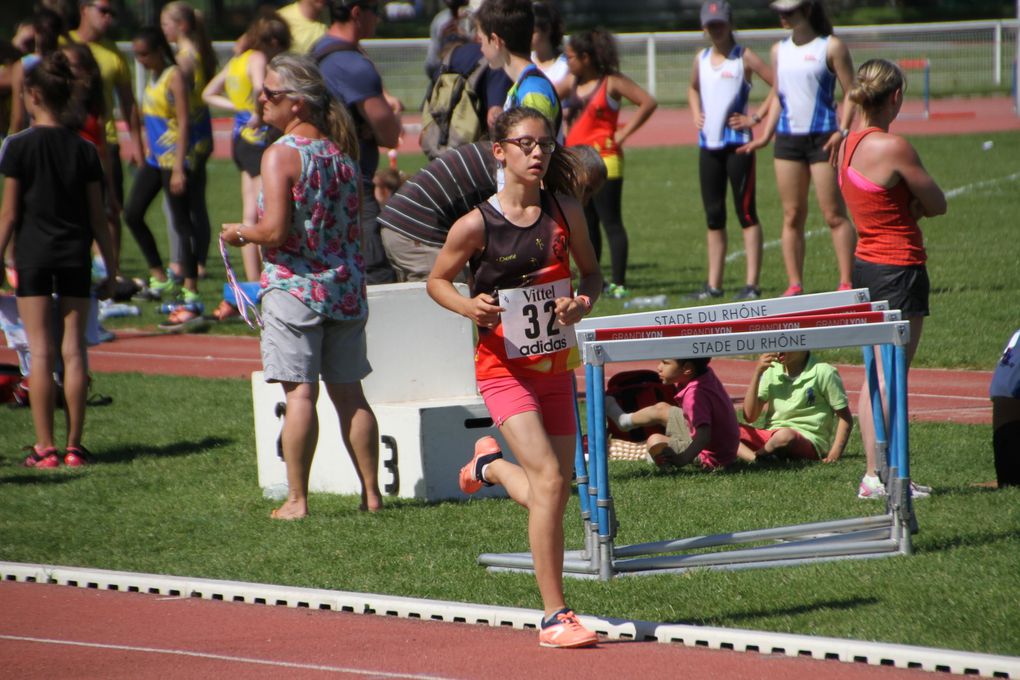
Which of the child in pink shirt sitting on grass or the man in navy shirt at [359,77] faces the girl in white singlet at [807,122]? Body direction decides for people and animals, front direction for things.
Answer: the man in navy shirt

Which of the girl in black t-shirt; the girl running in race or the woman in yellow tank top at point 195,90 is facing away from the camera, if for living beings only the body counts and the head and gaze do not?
the girl in black t-shirt

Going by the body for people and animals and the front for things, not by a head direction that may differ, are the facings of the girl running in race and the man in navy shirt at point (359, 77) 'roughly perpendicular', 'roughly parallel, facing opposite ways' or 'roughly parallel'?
roughly perpendicular

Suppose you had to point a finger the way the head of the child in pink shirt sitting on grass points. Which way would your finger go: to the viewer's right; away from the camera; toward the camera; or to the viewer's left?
to the viewer's left

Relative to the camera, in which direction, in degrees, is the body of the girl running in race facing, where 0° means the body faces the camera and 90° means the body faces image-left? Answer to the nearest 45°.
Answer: approximately 315°

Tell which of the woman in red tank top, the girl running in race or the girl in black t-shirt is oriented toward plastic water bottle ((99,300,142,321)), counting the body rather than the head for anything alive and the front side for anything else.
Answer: the girl in black t-shirt

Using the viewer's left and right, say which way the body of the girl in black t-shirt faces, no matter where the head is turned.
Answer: facing away from the viewer

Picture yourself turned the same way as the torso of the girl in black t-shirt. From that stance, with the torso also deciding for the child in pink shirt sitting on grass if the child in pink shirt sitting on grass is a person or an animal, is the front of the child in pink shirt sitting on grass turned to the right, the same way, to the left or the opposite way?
to the left

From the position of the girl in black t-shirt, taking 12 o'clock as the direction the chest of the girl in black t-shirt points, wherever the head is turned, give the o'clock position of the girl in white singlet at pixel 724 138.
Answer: The girl in white singlet is roughly at 2 o'clock from the girl in black t-shirt.

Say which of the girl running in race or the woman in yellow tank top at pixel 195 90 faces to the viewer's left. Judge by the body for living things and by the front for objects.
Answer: the woman in yellow tank top

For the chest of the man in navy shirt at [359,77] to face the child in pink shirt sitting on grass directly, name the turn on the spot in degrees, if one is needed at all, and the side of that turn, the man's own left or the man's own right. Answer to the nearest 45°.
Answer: approximately 90° to the man's own right

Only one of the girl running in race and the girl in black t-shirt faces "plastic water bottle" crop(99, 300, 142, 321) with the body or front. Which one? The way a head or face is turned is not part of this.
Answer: the girl in black t-shirt

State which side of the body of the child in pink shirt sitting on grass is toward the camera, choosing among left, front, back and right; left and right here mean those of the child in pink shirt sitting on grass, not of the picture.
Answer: left
